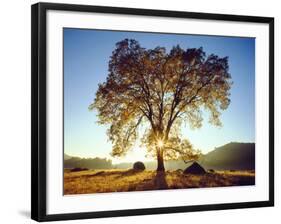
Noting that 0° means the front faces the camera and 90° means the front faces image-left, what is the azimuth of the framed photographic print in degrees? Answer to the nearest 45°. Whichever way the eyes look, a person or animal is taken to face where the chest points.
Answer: approximately 315°
